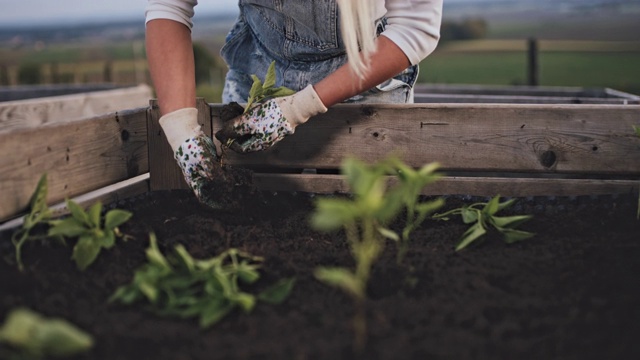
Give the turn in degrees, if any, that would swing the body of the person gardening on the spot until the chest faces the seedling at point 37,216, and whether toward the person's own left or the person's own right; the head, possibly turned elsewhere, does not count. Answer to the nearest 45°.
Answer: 0° — they already face it

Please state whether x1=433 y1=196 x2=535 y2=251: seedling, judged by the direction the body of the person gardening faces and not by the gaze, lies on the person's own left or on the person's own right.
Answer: on the person's own left

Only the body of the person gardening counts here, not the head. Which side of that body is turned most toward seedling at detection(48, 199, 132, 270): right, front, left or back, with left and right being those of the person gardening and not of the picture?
front

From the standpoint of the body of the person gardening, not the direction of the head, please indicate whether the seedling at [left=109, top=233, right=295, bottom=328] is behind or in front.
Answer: in front

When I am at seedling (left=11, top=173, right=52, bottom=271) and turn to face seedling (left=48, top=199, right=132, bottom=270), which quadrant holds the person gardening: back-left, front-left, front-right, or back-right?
front-left
